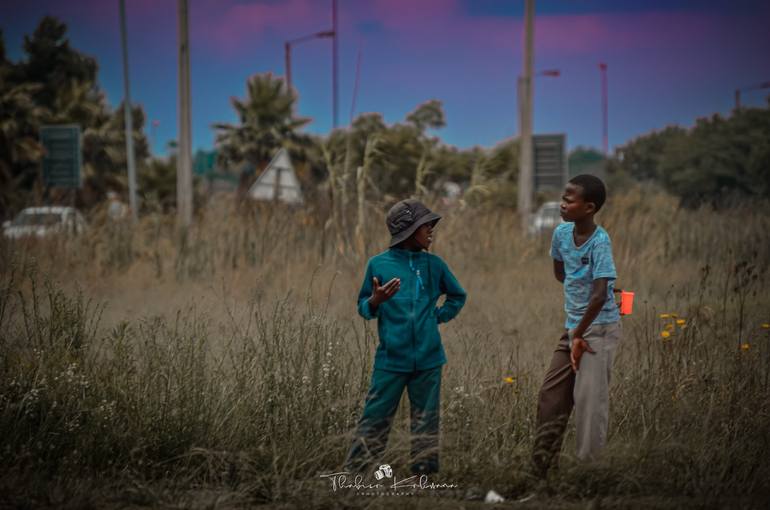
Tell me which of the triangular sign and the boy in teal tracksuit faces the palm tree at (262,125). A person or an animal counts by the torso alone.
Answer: the triangular sign

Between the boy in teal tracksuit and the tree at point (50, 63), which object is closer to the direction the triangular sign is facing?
the tree

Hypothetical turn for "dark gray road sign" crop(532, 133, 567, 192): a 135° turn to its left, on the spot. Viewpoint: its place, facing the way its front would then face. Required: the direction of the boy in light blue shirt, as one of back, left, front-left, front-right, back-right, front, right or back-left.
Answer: front-left

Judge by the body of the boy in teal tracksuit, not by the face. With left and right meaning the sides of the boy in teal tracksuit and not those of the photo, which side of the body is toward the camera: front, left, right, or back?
front

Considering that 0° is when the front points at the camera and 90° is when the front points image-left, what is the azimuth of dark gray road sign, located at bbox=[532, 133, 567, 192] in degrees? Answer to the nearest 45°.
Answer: approximately 180°

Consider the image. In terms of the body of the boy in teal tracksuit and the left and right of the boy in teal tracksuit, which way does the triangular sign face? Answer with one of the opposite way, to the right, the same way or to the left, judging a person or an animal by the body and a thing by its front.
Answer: the opposite way

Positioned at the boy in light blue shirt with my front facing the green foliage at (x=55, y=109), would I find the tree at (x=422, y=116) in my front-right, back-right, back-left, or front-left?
front-right

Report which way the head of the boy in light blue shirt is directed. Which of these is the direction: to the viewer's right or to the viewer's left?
to the viewer's left

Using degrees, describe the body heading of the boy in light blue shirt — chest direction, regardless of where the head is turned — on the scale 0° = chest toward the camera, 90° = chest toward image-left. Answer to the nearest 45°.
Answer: approximately 45°

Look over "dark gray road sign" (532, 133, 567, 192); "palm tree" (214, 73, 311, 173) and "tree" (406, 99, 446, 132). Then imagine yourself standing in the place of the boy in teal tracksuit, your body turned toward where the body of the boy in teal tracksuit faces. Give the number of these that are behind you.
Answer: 3

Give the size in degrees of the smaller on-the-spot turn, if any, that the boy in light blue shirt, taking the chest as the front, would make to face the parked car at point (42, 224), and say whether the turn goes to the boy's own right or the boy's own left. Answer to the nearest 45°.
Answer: approximately 90° to the boy's own right

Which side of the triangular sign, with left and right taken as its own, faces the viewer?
back

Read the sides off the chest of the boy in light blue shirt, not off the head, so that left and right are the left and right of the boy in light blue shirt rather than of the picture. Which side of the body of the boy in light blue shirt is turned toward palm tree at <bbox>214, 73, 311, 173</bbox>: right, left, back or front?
right

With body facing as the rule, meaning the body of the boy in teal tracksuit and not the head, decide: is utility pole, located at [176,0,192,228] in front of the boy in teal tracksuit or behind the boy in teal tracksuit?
behind
